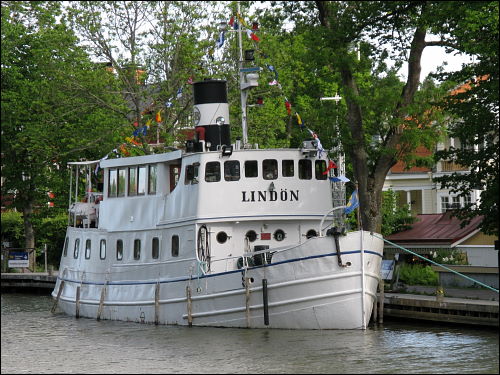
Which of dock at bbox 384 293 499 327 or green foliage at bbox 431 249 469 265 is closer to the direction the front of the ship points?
the dock

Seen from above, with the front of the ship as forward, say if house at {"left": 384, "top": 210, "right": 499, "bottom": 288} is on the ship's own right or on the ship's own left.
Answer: on the ship's own left

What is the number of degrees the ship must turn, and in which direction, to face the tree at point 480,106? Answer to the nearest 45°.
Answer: approximately 45° to its left

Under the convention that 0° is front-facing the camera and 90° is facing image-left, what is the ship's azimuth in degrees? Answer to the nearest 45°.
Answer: approximately 315°
